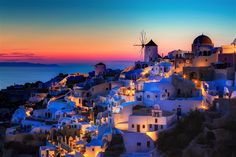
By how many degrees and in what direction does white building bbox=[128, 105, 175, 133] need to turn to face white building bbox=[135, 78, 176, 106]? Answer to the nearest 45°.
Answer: approximately 180°

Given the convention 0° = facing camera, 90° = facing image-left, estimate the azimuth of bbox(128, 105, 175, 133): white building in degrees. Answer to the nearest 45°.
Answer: approximately 0°
